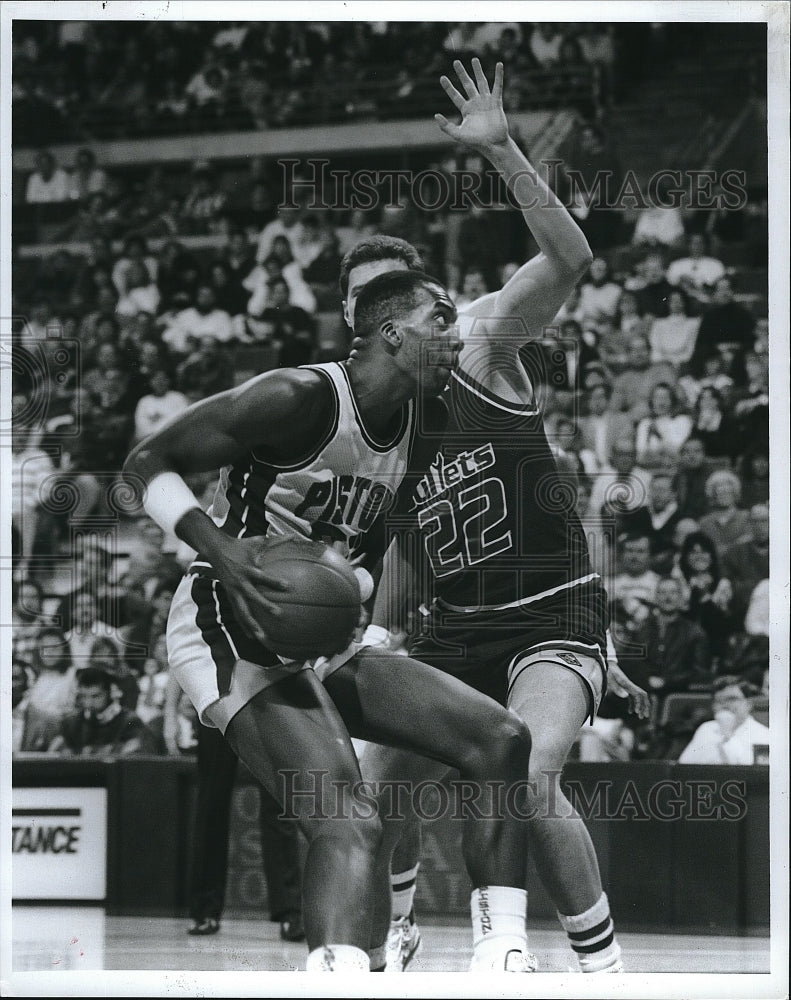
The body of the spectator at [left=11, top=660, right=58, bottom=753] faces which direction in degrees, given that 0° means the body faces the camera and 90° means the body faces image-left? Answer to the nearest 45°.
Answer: approximately 0°

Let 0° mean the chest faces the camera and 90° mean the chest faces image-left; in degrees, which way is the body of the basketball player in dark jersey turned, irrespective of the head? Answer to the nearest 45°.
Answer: approximately 45°

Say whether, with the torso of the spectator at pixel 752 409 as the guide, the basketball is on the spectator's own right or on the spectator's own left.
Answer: on the spectator's own right

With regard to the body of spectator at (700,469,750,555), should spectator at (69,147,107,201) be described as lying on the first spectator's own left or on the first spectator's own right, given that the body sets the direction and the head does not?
on the first spectator's own right
